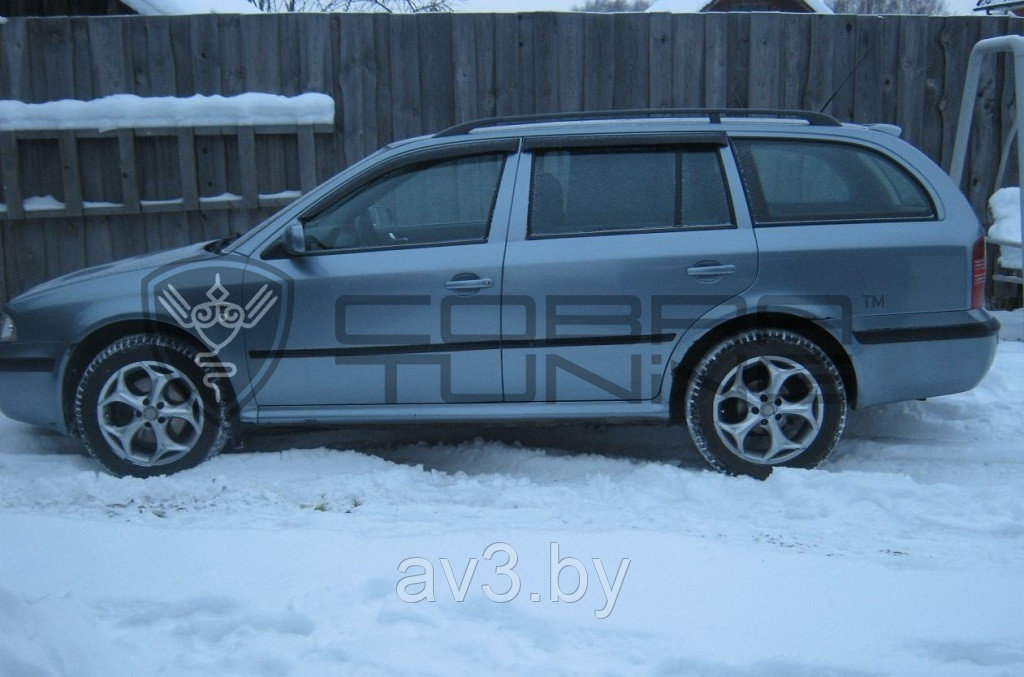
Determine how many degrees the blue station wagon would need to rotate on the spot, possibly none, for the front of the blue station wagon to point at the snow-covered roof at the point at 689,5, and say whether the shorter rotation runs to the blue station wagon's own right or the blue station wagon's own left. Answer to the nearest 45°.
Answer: approximately 90° to the blue station wagon's own right

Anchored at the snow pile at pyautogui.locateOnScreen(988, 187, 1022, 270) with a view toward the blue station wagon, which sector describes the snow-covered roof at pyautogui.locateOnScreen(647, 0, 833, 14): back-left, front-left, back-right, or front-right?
back-right

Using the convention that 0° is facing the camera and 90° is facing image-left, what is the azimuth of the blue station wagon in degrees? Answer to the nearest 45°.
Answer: approximately 90°

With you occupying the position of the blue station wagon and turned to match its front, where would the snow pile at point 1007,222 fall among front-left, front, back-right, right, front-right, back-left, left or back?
back-right
